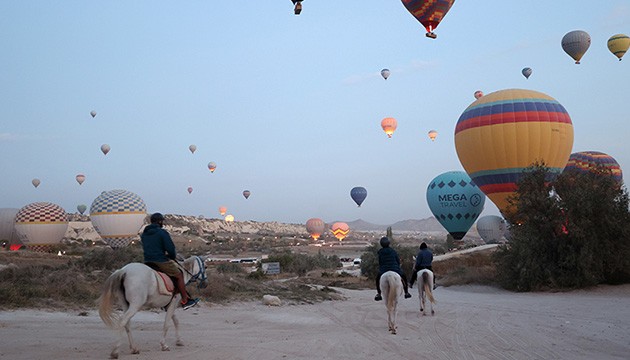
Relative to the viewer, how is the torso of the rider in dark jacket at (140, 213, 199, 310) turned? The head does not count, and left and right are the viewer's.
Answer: facing away from the viewer and to the right of the viewer

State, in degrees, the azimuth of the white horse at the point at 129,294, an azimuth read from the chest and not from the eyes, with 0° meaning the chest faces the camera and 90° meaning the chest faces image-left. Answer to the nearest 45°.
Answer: approximately 225°

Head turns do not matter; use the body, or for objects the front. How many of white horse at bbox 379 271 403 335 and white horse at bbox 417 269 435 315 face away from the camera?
2

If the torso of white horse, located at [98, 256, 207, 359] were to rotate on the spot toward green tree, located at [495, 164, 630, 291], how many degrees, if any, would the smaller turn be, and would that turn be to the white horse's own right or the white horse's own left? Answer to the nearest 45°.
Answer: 0° — it already faces it

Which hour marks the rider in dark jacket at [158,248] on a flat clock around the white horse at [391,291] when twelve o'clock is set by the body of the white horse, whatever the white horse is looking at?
The rider in dark jacket is roughly at 8 o'clock from the white horse.

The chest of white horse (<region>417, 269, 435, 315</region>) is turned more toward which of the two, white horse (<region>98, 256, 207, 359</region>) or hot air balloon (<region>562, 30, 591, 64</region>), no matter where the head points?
the hot air balloon

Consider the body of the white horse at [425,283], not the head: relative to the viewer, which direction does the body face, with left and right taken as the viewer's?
facing away from the viewer

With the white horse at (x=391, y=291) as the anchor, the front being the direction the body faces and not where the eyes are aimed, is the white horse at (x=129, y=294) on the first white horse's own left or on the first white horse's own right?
on the first white horse's own left

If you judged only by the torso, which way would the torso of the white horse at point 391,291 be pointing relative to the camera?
away from the camera

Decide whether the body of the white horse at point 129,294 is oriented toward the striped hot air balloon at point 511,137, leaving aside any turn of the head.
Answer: yes

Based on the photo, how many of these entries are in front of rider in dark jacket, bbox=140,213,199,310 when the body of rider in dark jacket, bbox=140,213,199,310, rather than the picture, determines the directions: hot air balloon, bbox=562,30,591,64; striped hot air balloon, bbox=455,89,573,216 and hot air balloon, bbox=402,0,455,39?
3
